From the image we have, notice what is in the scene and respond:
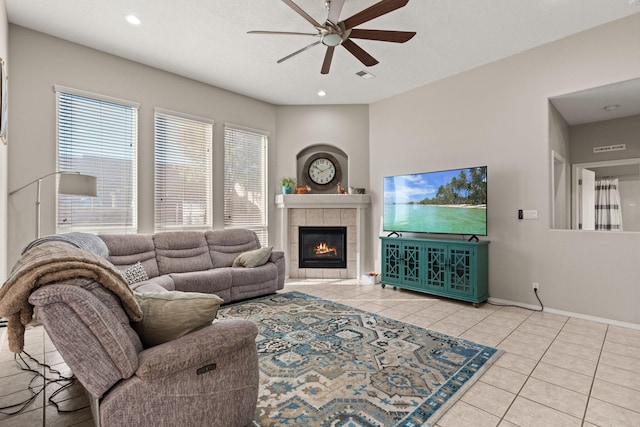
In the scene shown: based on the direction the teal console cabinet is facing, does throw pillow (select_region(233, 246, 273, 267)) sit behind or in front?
in front

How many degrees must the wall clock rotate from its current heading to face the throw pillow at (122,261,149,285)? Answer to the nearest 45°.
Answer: approximately 45° to its right

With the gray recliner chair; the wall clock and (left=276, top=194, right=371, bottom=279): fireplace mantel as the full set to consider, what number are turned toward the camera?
2

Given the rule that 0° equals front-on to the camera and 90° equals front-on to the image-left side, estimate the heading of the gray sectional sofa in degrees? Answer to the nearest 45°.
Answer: approximately 315°
